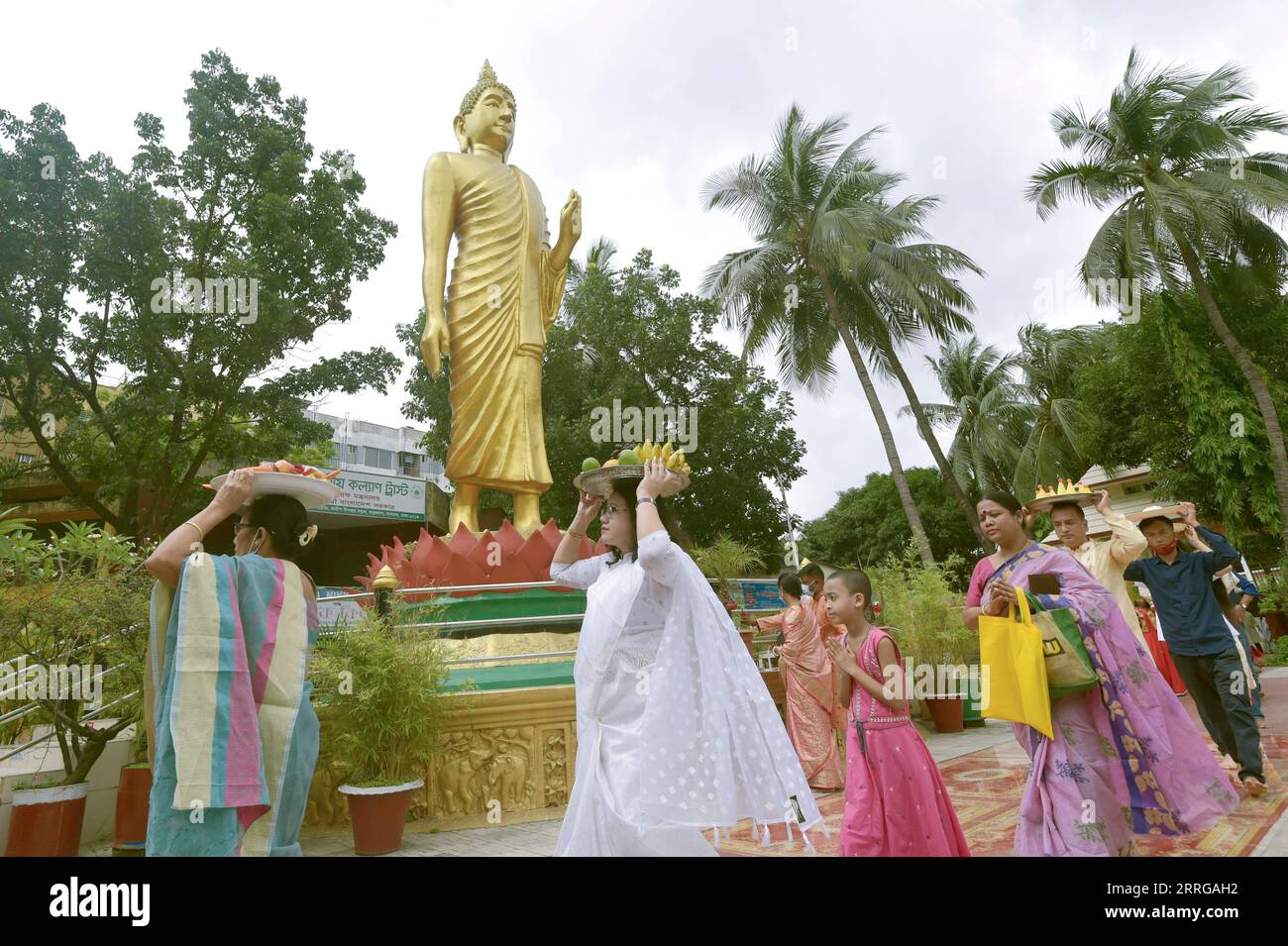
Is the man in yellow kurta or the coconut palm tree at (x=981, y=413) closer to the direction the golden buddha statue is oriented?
the man in yellow kurta

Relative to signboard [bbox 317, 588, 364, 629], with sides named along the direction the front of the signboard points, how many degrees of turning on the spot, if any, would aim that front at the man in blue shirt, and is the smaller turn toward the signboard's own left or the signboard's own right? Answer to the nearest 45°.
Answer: approximately 45° to the signboard's own left

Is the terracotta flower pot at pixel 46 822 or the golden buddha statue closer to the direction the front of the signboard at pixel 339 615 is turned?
the terracotta flower pot

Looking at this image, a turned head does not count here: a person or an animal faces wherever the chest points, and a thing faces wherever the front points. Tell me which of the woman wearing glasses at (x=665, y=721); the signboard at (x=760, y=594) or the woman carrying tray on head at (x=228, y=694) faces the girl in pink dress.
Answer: the signboard

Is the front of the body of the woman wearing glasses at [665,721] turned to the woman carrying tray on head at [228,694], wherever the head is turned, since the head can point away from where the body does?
yes

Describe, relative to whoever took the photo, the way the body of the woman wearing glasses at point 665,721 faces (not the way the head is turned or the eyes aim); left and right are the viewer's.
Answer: facing to the left of the viewer

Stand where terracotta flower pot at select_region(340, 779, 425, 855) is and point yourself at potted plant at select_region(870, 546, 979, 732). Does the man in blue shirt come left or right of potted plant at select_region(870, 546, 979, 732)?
right

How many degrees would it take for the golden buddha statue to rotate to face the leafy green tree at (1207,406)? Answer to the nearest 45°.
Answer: approximately 90° to its left
